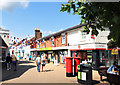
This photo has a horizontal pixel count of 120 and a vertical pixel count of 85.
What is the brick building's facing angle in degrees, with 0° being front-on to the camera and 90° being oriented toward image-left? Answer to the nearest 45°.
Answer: approximately 45°

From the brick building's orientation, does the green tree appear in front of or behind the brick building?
in front

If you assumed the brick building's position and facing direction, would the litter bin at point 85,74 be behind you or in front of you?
in front
